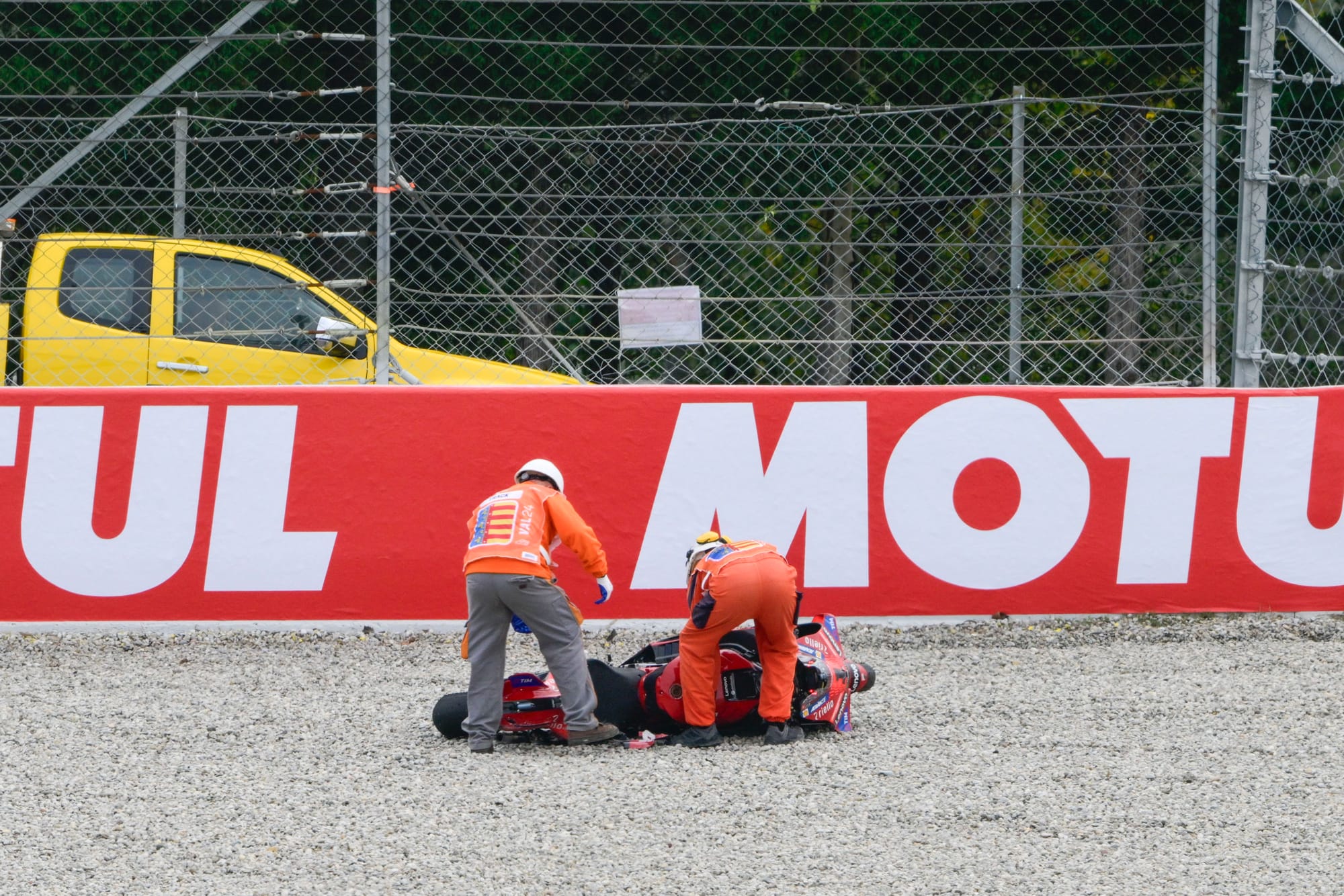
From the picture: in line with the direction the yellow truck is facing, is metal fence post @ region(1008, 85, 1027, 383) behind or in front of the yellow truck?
in front

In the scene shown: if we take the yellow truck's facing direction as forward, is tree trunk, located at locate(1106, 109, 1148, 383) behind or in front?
in front

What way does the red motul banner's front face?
toward the camera

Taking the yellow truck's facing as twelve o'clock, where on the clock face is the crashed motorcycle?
The crashed motorcycle is roughly at 2 o'clock from the yellow truck.

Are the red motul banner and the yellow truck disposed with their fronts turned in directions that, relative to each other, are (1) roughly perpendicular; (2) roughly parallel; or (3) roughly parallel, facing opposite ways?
roughly perpendicular

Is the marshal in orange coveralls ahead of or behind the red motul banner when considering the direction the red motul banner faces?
ahead

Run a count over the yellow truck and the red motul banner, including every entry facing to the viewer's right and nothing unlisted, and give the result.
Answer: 1

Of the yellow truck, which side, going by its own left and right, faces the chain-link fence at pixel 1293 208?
front

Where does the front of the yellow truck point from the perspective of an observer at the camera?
facing to the right of the viewer
